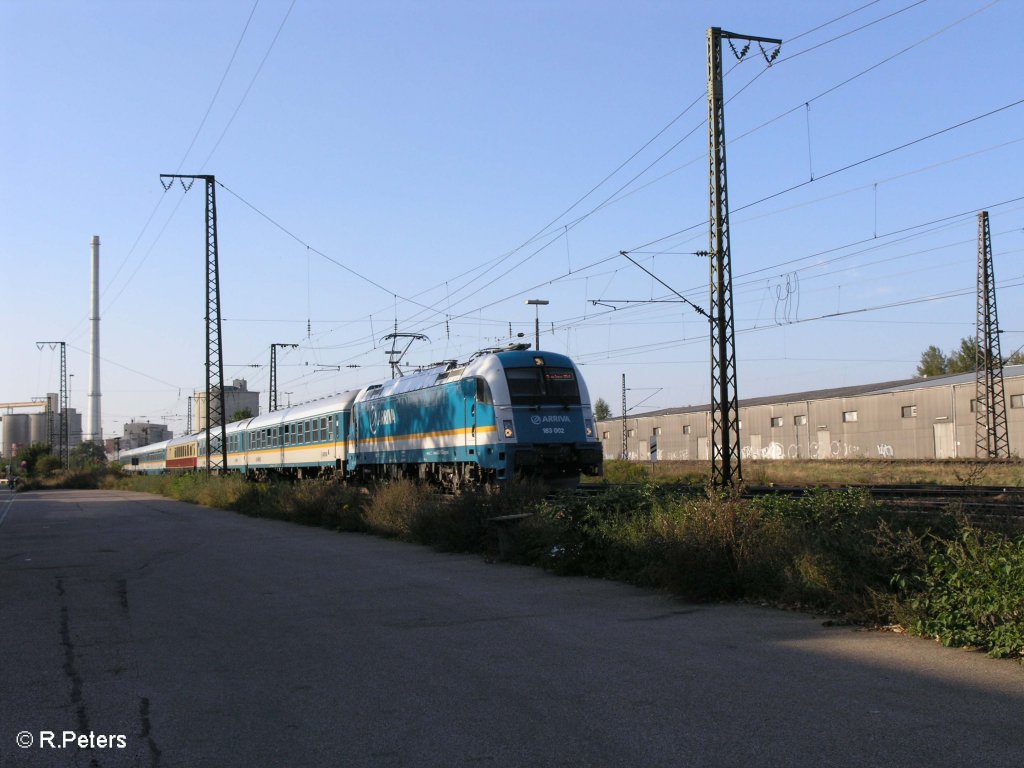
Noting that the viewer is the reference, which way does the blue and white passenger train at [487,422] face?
facing the viewer and to the right of the viewer

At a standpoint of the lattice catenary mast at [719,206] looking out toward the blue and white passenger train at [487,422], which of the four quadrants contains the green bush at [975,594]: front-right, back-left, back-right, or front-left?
back-left

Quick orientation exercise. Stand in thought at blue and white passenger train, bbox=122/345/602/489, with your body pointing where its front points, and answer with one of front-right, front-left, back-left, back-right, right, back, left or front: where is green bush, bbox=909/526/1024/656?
front-right

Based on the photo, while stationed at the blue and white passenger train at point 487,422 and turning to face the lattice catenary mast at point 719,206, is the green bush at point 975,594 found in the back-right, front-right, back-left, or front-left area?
front-right

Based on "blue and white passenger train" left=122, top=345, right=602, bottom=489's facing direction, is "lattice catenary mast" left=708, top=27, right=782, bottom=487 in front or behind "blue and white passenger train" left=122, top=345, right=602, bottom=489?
in front
